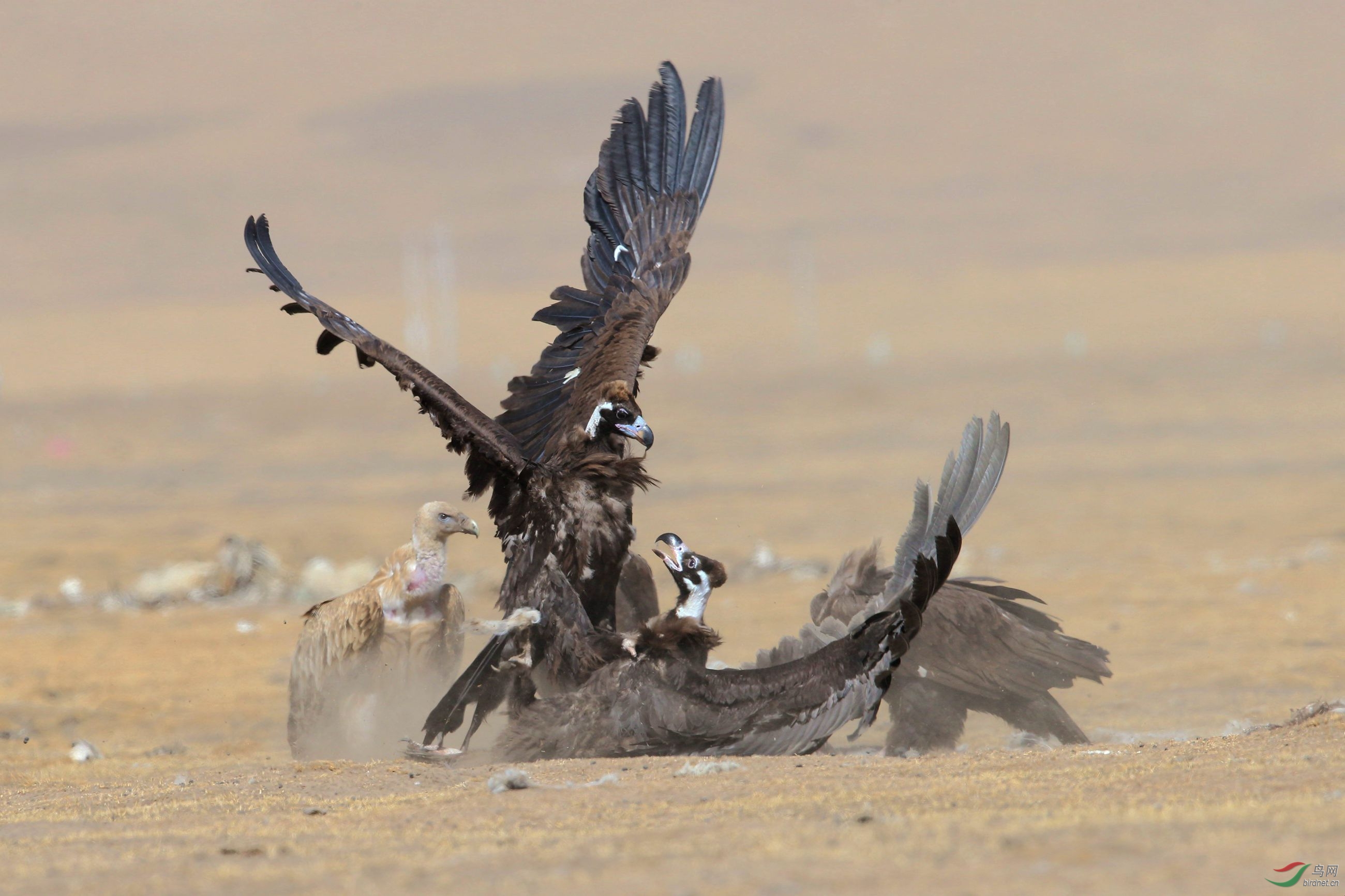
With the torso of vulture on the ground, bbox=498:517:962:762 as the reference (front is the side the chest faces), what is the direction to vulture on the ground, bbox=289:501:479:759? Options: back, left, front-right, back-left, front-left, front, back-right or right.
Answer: front

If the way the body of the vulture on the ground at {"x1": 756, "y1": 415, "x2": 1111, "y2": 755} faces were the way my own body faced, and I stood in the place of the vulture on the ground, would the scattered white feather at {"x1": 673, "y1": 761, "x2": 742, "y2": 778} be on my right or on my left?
on my left

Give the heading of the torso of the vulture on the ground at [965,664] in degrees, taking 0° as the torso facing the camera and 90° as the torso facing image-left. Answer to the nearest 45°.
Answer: approximately 90°

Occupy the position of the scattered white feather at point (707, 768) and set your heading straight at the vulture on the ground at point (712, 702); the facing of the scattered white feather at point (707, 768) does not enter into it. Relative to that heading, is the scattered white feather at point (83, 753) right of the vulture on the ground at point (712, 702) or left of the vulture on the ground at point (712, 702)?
left

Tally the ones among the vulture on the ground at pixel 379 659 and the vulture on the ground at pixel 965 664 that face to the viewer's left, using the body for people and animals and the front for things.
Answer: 1

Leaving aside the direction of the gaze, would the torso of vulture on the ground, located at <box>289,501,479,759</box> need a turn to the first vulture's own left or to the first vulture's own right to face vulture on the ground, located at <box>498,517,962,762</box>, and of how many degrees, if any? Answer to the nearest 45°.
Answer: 0° — it already faces it

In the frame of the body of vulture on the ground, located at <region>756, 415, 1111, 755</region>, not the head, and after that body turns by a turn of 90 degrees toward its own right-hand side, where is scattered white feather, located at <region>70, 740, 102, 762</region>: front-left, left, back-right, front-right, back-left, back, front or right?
left

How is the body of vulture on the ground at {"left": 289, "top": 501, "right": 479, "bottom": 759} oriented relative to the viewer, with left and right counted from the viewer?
facing the viewer and to the right of the viewer

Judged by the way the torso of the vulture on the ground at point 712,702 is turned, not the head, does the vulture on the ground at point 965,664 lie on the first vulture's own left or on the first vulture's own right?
on the first vulture's own right

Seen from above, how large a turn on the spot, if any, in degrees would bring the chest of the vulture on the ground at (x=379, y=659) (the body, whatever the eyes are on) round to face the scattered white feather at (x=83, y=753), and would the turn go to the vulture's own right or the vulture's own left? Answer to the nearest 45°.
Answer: approximately 180°
